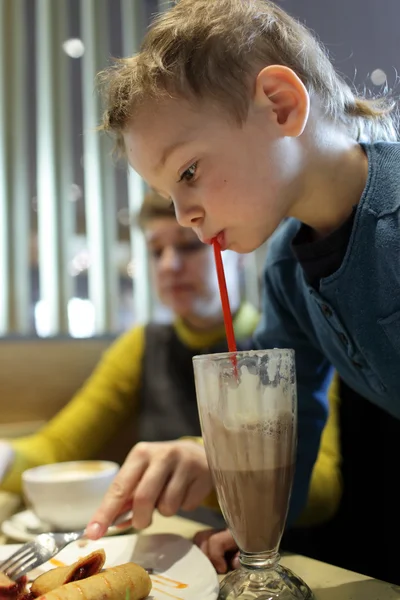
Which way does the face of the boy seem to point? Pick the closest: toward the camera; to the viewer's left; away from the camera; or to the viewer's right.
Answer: to the viewer's left

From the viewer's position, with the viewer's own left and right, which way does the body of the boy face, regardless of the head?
facing to the left of the viewer
